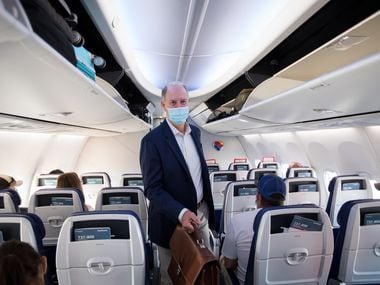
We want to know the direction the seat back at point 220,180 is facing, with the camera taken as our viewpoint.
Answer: facing away from the viewer

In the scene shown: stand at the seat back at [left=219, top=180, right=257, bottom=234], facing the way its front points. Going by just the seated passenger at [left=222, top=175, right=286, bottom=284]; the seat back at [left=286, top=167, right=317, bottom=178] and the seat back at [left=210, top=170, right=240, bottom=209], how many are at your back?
1

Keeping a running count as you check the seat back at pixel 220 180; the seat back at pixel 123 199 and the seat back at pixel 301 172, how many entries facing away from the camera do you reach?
3

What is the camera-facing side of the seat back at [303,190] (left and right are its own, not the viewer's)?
back

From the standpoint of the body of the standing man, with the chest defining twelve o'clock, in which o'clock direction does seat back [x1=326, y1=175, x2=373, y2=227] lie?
The seat back is roughly at 9 o'clock from the standing man.

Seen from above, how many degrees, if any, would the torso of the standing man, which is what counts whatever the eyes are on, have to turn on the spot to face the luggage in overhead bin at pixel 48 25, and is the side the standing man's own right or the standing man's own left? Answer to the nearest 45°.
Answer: approximately 90° to the standing man's own right

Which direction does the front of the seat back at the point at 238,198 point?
away from the camera

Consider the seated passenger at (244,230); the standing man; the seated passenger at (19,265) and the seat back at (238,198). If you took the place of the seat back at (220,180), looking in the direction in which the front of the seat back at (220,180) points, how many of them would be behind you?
4

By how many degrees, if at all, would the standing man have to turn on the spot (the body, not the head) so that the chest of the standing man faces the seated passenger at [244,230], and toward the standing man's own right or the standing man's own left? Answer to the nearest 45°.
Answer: approximately 90° to the standing man's own left

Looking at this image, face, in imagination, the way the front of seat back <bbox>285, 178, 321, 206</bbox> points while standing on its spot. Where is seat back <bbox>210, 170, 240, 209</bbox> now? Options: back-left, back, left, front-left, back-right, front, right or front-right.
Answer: front-left

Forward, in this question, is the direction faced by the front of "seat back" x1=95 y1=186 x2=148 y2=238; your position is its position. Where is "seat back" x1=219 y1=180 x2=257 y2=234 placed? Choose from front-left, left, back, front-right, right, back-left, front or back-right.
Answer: right

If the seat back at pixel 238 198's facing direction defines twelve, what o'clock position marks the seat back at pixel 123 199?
the seat back at pixel 123 199 is roughly at 8 o'clock from the seat back at pixel 238 198.

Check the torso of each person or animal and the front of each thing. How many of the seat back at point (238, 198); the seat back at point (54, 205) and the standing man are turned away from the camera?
2

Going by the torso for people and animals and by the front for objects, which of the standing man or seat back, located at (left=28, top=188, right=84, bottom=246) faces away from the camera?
the seat back

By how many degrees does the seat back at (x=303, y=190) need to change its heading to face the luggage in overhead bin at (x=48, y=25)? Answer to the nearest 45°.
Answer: approximately 180°

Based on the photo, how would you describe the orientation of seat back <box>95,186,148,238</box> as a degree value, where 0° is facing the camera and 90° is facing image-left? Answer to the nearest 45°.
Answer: approximately 180°

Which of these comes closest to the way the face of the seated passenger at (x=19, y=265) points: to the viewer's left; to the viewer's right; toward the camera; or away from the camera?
away from the camera
